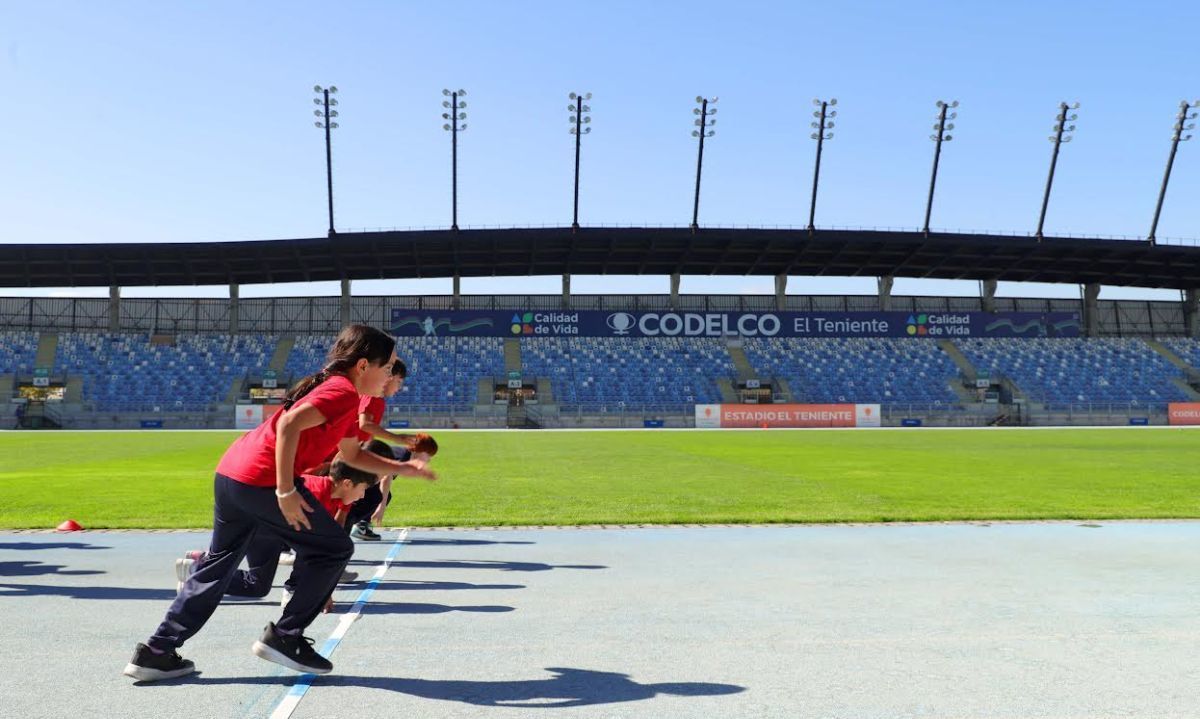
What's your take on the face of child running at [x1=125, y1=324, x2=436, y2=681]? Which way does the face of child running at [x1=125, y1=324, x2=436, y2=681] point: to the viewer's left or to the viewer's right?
to the viewer's right

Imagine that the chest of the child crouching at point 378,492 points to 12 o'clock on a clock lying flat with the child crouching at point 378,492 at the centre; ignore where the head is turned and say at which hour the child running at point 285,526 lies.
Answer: the child running at point 285,526 is roughly at 3 o'clock from the child crouching at point 378,492.

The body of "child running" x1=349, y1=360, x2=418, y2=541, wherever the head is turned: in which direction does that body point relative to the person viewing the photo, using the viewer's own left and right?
facing to the right of the viewer

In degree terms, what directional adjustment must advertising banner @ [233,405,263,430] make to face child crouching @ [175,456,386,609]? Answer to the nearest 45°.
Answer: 0° — it already faces them

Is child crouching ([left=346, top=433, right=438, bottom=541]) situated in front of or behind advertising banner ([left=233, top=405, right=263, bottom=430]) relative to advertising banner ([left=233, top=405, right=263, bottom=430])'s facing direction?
in front

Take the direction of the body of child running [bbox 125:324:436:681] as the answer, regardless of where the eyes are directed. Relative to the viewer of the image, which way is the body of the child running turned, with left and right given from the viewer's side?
facing to the right of the viewer

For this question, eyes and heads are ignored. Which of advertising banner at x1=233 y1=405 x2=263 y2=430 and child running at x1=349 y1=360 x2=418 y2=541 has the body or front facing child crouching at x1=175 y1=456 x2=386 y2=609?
the advertising banner

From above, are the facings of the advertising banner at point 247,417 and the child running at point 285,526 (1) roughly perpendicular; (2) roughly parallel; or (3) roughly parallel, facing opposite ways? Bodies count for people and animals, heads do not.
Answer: roughly perpendicular

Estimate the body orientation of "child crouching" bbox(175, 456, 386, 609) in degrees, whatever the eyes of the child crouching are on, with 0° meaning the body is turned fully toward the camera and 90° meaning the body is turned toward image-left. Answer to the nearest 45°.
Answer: approximately 270°

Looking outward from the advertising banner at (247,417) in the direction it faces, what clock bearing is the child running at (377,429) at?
The child running is roughly at 12 o'clock from the advertising banner.

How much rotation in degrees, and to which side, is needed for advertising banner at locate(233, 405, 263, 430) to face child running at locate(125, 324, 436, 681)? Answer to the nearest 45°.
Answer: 0° — it already faces them

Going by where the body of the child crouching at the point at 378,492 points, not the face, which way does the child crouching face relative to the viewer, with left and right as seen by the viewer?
facing to the right of the viewer

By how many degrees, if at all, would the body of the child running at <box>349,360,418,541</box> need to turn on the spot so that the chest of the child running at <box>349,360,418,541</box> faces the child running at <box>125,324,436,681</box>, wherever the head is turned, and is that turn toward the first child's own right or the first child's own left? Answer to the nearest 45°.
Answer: approximately 90° to the first child's own right

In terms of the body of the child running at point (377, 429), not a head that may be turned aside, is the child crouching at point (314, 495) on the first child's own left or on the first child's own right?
on the first child's own right

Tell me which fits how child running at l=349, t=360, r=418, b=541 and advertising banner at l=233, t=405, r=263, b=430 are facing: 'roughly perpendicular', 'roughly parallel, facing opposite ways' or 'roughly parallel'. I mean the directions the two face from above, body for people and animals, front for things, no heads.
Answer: roughly perpendicular
